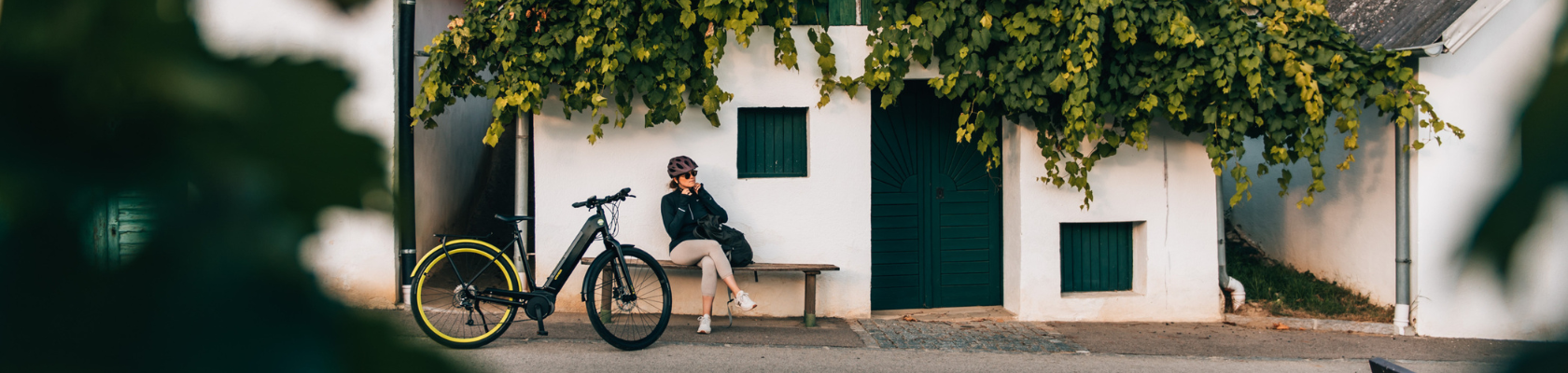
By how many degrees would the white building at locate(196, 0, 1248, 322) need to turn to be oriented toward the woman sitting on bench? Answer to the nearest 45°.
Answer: approximately 45° to its right

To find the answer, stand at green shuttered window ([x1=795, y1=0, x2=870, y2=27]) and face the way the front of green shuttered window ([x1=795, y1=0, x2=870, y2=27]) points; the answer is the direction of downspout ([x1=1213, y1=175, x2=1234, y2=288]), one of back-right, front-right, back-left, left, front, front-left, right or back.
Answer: left

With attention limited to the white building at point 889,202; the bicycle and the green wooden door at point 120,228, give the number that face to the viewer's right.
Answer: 1

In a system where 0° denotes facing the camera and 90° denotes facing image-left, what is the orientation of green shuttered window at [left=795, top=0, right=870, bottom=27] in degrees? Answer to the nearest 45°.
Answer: approximately 0°

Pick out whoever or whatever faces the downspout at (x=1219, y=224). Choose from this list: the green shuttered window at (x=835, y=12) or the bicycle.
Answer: the bicycle

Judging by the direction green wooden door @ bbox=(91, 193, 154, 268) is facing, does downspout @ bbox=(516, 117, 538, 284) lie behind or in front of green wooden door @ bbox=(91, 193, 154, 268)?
behind

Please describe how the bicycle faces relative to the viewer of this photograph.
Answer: facing to the right of the viewer

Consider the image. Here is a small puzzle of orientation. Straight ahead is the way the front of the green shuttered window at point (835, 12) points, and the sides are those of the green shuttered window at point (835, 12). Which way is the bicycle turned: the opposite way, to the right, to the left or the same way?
to the left

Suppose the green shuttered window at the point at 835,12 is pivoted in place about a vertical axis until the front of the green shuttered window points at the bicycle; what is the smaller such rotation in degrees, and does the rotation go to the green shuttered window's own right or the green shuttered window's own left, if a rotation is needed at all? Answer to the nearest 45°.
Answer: approximately 45° to the green shuttered window's own right

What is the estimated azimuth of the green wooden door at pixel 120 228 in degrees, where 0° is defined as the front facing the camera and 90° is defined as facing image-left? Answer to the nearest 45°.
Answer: approximately 0°
